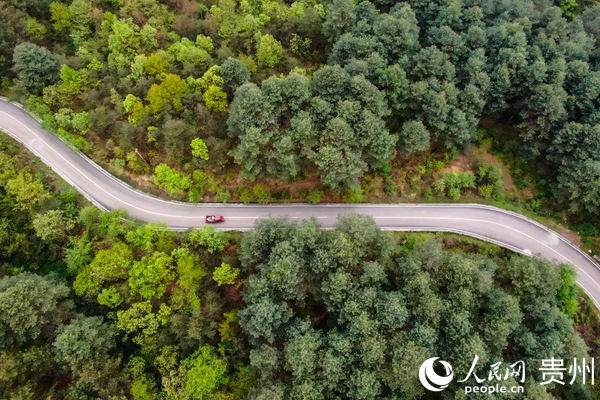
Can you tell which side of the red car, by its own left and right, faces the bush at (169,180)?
back

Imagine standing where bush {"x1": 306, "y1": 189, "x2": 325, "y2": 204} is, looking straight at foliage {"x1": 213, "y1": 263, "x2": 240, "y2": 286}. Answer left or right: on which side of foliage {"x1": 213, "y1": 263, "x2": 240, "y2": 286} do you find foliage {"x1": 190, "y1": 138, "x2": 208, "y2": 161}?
right

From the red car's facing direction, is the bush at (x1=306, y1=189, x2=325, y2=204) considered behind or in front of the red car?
in front

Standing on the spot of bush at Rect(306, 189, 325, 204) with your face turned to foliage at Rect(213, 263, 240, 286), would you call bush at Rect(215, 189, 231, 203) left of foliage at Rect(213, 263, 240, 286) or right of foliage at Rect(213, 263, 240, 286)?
right

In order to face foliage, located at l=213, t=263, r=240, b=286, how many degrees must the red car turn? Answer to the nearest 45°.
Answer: approximately 45° to its right

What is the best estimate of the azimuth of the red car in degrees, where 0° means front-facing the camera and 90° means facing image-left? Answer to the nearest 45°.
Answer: approximately 270°

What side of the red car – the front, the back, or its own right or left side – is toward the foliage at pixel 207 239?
right
